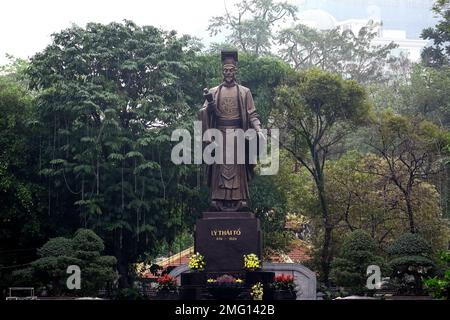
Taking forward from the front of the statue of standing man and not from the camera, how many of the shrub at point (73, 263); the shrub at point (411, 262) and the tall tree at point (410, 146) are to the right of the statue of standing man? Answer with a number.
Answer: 1

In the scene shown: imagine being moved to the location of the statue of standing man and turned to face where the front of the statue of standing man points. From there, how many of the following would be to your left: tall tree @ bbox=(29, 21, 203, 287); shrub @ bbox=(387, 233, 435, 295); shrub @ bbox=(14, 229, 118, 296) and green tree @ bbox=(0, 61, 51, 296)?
1

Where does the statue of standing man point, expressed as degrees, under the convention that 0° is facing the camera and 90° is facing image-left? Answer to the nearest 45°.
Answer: approximately 0°

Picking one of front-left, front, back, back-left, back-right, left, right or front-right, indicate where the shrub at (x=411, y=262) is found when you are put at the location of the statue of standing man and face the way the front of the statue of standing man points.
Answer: left

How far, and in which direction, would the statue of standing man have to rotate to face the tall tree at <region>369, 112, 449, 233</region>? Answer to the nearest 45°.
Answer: approximately 135° to its left
